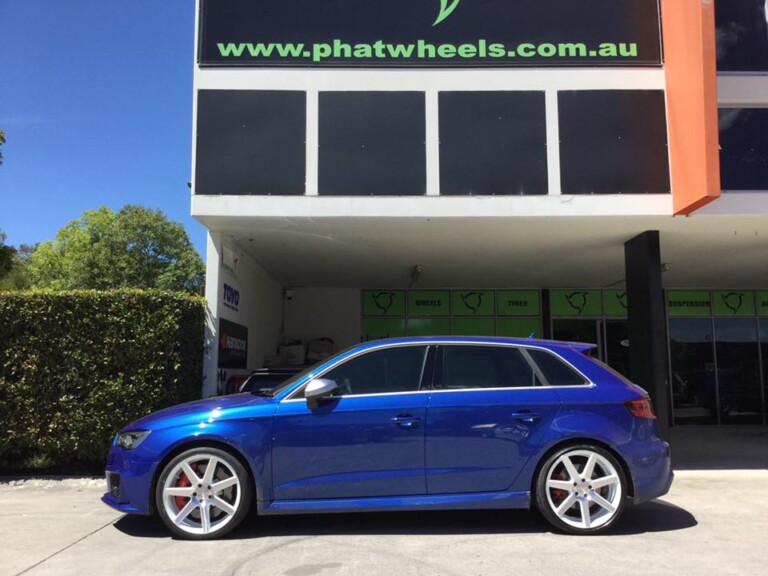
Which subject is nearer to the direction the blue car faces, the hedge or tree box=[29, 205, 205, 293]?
the hedge

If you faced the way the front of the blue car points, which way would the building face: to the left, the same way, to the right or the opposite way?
to the left

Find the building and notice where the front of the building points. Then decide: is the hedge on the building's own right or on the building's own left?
on the building's own right

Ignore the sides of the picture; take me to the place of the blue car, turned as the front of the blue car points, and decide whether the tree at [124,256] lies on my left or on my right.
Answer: on my right

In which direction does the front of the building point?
toward the camera

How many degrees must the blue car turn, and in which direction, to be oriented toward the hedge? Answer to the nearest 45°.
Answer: approximately 45° to its right

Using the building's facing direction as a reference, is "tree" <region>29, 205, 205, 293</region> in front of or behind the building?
behind

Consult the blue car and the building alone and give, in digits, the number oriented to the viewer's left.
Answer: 1

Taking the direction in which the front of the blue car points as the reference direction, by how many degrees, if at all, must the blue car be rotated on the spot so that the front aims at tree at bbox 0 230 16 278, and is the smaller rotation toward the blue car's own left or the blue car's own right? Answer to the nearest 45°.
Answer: approximately 45° to the blue car's own right

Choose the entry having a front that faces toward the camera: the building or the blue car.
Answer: the building

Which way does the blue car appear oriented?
to the viewer's left
